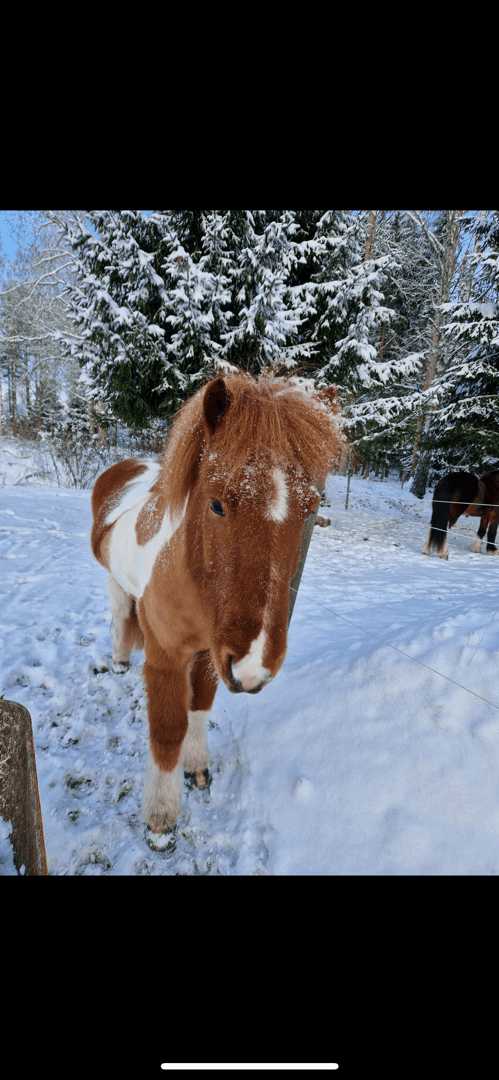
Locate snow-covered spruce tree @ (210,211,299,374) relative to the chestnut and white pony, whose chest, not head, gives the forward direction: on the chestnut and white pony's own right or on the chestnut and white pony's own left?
on the chestnut and white pony's own left

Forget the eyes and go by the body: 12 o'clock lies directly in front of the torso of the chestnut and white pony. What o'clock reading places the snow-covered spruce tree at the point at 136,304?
The snow-covered spruce tree is roughly at 7 o'clock from the chestnut and white pony.

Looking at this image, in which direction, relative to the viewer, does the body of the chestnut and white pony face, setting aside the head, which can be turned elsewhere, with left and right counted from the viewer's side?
facing the viewer and to the right of the viewer

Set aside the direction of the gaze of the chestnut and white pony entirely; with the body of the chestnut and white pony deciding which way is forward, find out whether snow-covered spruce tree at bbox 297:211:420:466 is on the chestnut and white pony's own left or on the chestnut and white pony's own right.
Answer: on the chestnut and white pony's own left

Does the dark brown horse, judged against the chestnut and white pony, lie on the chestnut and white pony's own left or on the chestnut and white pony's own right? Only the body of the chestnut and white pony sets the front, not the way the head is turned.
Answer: on the chestnut and white pony's own left
